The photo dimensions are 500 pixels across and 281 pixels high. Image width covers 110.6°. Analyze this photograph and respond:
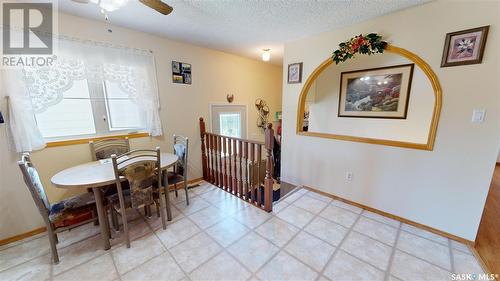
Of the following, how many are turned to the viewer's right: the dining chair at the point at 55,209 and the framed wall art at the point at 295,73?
1

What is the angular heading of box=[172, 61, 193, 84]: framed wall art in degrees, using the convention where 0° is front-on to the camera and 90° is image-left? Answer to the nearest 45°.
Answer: approximately 315°

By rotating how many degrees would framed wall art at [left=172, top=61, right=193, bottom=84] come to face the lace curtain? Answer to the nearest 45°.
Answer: approximately 90° to its right

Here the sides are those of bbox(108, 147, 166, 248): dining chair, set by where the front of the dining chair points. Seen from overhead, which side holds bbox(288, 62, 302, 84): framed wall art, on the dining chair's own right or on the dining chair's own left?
on the dining chair's own right

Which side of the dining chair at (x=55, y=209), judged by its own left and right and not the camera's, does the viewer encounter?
right
